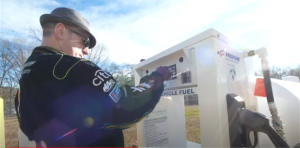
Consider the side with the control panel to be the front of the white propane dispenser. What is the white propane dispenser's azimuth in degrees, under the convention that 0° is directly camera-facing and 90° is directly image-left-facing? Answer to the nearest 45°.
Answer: approximately 45°

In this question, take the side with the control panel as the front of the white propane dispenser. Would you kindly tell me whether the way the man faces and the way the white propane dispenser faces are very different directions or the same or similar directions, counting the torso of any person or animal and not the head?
very different directions

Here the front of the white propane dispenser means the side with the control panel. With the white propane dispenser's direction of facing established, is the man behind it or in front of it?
in front

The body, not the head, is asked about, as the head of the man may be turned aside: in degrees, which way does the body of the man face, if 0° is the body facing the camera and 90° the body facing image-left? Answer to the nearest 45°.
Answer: approximately 225°

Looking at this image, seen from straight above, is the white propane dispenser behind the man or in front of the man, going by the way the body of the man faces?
in front

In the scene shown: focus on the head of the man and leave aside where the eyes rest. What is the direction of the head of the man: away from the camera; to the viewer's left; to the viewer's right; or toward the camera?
to the viewer's right
